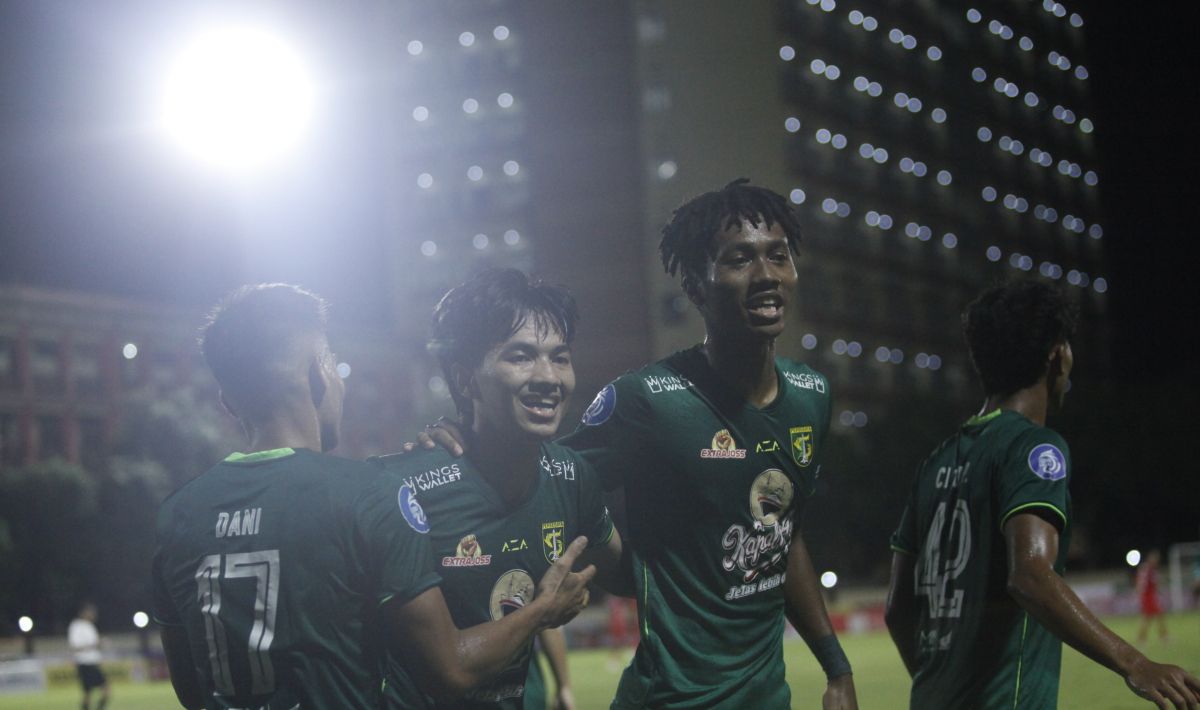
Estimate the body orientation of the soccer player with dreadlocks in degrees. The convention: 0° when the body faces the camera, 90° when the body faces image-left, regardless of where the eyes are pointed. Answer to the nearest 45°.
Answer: approximately 315°

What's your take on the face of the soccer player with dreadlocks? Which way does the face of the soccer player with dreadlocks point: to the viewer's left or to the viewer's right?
to the viewer's right
